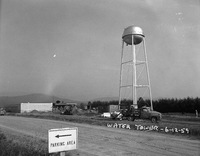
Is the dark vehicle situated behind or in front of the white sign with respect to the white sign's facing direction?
behind

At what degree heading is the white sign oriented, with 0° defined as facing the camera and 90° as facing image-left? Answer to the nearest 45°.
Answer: approximately 0°
